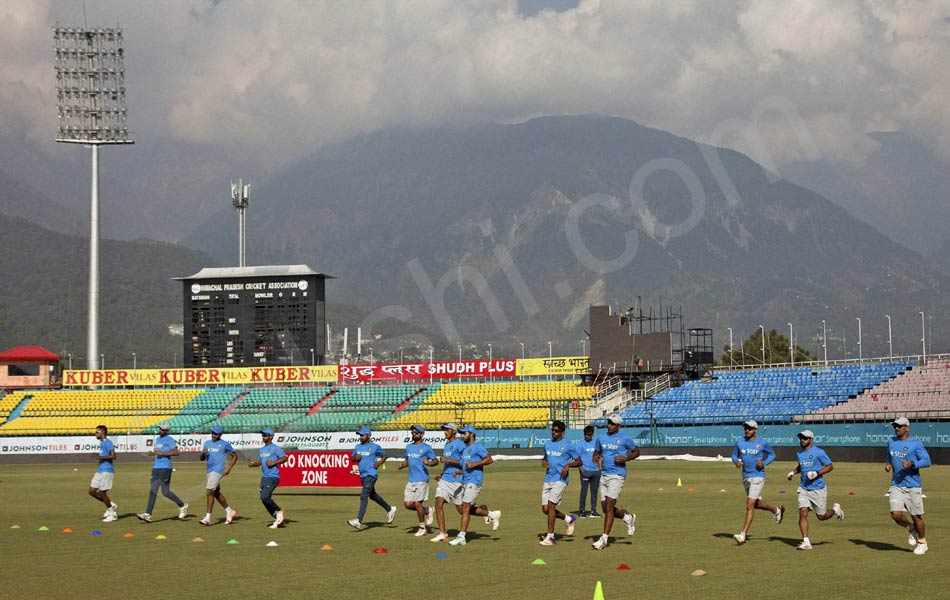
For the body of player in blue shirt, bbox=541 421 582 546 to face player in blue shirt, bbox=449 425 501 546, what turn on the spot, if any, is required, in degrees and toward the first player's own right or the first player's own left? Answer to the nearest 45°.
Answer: approximately 45° to the first player's own right

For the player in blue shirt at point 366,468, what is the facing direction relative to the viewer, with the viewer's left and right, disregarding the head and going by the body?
facing the viewer and to the left of the viewer

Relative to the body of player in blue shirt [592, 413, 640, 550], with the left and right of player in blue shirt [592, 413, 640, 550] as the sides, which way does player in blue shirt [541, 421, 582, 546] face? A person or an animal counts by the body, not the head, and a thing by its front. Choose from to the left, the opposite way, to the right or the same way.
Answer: the same way

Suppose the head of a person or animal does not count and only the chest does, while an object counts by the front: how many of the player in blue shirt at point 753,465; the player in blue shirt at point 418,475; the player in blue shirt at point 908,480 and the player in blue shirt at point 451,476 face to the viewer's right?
0

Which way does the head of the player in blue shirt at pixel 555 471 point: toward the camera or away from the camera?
toward the camera

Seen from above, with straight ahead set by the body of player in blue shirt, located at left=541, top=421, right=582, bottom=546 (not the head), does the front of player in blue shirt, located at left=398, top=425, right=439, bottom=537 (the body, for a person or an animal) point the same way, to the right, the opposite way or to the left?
the same way

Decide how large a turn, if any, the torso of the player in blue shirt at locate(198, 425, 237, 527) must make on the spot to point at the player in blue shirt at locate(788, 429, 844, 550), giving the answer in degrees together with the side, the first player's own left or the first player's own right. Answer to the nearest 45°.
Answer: approximately 90° to the first player's own left

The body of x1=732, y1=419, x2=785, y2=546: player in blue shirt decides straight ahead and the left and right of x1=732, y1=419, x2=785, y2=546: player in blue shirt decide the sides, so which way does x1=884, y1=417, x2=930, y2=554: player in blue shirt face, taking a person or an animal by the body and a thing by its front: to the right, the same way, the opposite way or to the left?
the same way

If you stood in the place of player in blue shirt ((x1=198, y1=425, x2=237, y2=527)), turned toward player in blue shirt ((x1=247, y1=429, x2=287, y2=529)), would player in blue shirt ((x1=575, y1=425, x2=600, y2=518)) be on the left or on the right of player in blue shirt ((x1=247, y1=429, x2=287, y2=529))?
left

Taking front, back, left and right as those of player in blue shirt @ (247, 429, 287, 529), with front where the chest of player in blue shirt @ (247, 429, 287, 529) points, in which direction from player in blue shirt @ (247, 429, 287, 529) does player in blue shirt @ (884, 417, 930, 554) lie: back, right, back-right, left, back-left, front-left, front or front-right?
left

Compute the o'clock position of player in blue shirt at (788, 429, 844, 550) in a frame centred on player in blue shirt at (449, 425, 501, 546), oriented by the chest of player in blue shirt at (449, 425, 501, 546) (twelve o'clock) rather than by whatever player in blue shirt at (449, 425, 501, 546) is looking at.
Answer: player in blue shirt at (788, 429, 844, 550) is roughly at 8 o'clock from player in blue shirt at (449, 425, 501, 546).

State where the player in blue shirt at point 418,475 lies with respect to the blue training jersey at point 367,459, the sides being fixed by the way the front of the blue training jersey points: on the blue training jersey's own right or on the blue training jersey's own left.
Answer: on the blue training jersey's own left

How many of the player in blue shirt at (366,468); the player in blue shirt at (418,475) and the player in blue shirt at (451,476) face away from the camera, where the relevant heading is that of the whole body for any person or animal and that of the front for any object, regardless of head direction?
0

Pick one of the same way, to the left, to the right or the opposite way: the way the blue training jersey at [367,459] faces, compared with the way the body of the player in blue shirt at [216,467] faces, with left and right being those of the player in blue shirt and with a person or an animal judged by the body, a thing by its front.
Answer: the same way

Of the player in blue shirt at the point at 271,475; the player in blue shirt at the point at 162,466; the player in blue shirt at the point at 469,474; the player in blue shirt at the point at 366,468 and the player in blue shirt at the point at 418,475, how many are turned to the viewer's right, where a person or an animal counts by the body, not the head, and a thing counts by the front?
0

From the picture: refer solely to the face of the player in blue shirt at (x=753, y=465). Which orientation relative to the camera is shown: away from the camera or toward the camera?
toward the camera

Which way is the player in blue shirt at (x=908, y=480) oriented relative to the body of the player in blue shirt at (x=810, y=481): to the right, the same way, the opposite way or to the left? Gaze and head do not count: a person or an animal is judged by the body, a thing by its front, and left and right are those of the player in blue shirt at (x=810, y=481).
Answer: the same way

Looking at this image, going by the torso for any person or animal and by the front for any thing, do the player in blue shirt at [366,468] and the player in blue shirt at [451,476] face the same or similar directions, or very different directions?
same or similar directions
